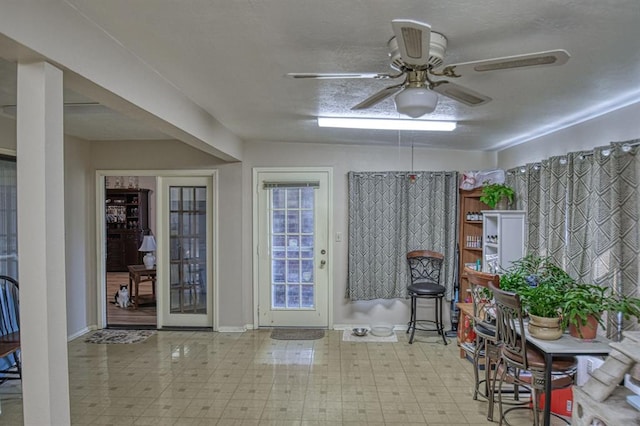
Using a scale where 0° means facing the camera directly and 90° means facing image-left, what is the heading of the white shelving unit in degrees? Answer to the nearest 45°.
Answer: approximately 45°

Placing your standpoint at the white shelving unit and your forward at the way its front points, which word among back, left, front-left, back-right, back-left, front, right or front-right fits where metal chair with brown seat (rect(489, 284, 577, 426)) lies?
front-left

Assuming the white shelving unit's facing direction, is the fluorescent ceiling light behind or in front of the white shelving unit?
in front

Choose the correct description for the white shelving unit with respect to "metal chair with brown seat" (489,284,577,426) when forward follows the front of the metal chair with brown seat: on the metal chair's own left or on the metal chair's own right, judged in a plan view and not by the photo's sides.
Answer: on the metal chair's own left

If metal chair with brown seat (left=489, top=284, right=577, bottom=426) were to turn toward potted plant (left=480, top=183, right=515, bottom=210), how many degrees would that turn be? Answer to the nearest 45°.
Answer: approximately 45° to its left

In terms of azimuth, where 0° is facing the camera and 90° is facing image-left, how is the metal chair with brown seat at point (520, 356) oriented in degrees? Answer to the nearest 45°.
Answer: approximately 225°

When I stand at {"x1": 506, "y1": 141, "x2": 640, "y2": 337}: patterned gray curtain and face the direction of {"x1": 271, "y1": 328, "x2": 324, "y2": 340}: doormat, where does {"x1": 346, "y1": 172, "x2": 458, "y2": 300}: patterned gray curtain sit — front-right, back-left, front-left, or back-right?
front-right

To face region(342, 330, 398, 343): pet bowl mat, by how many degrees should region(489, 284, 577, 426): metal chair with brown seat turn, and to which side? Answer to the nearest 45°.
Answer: approximately 90° to its left

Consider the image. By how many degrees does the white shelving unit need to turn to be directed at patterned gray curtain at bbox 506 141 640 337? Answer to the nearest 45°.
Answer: approximately 90° to its left

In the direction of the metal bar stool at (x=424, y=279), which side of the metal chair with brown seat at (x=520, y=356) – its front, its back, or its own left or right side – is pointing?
left

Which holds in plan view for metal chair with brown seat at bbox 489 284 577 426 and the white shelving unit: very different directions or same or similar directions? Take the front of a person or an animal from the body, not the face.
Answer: very different directions
